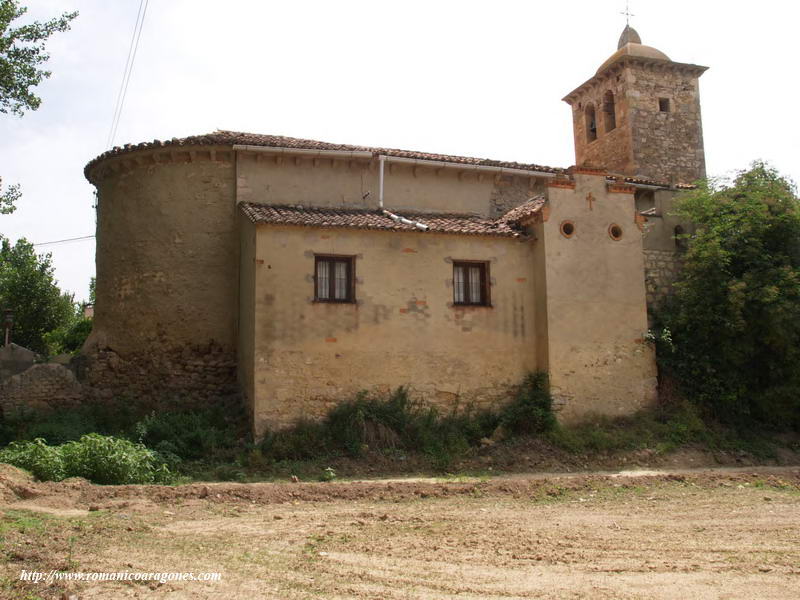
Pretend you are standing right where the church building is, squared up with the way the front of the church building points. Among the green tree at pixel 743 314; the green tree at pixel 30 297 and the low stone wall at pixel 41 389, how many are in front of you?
1

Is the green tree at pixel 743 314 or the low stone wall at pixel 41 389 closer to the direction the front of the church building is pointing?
the green tree

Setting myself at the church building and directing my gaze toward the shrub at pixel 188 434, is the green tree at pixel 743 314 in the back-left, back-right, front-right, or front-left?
back-left

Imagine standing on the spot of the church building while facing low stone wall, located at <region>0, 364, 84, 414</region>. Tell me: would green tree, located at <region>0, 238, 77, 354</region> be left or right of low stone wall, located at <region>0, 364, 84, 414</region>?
right

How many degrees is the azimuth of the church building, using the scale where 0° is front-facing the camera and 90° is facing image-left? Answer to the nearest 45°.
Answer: approximately 270°

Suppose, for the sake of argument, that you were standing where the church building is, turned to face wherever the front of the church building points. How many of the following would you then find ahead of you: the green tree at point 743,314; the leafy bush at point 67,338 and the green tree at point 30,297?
1

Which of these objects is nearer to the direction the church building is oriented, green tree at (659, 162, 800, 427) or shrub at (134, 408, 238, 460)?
the green tree

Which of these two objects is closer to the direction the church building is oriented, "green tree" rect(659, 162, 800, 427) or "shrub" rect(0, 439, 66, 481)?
the green tree
